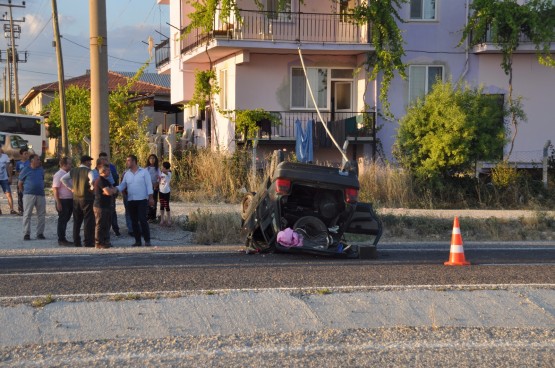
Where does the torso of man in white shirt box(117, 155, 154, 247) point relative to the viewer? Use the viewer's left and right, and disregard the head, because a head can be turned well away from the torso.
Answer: facing the viewer and to the left of the viewer

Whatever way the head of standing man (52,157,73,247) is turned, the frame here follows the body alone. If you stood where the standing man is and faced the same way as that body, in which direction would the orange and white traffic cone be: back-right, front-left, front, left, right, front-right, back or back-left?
front-right

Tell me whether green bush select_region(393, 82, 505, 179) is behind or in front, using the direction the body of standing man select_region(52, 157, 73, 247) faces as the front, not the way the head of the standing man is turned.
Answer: in front

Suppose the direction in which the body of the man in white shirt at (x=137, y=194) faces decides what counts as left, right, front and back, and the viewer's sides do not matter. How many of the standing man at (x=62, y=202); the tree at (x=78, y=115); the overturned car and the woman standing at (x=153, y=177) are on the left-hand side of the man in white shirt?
1

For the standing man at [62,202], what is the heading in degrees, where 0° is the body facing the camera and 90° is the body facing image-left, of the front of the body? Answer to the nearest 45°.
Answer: approximately 270°

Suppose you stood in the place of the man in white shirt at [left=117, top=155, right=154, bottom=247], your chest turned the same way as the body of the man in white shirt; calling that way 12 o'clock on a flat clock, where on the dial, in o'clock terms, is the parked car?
The parked car is roughly at 4 o'clock from the man in white shirt.

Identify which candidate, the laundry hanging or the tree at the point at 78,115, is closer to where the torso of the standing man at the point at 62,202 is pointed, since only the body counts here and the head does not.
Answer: the laundry hanging

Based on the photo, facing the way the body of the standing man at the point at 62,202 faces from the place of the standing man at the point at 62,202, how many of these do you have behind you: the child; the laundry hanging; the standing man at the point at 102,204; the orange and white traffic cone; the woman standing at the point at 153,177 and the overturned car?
0
